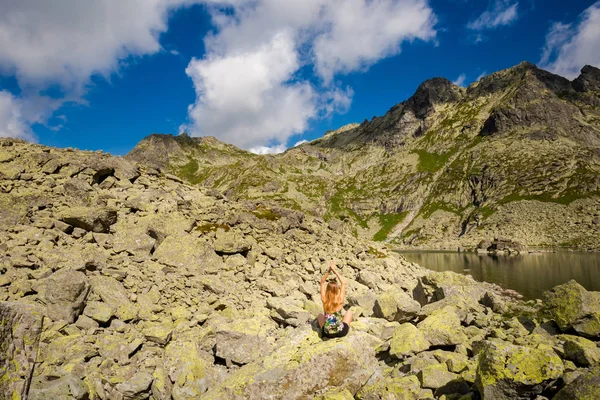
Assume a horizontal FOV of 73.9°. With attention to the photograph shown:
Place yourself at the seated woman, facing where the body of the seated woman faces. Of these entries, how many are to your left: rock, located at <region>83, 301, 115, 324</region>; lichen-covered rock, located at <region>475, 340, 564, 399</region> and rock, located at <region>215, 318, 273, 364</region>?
2

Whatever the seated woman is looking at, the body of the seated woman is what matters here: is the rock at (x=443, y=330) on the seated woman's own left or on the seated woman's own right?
on the seated woman's own right

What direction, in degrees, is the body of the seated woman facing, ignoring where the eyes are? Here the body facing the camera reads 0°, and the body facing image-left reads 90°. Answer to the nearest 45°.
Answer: approximately 180°

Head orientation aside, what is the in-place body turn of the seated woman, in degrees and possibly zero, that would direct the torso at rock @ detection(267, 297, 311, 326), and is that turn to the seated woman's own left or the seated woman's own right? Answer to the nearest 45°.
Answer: approximately 45° to the seated woman's own left

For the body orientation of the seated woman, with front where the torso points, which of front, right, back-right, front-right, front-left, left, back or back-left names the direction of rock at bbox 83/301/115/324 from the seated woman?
left

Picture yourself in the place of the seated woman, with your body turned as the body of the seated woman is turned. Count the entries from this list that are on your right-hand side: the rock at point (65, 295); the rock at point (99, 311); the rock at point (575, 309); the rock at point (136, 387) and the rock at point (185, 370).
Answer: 1

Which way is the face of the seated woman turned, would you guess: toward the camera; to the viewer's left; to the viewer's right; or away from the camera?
away from the camera

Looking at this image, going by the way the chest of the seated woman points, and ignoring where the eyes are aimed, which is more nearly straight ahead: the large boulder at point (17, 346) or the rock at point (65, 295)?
the rock

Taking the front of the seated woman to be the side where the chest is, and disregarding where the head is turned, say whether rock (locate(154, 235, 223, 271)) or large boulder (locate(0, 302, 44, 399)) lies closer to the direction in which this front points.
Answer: the rock

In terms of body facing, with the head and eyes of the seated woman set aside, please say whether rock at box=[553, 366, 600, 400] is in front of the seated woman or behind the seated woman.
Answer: behind

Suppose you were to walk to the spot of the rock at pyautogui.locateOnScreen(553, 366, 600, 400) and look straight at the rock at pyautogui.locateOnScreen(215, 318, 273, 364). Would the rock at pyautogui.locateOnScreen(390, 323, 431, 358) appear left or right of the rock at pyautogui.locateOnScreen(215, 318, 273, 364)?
right

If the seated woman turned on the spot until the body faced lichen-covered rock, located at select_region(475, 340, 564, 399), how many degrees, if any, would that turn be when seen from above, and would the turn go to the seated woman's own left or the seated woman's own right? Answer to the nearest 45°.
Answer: approximately 135° to the seated woman's own right

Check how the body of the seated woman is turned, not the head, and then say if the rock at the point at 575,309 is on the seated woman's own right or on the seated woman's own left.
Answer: on the seated woman's own right

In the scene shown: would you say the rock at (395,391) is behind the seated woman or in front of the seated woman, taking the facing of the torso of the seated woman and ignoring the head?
behind

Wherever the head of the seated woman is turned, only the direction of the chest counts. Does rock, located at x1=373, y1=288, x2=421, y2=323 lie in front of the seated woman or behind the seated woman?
in front

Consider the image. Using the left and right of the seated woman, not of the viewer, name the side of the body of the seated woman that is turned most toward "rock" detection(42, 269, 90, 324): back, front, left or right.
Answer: left

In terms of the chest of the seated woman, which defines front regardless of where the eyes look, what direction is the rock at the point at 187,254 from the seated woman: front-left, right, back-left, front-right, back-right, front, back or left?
front-left

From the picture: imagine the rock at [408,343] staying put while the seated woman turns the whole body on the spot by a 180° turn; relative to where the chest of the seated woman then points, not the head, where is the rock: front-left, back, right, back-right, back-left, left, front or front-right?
left

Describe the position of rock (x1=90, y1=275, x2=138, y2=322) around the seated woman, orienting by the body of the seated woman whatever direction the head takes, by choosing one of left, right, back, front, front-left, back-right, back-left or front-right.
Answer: left
